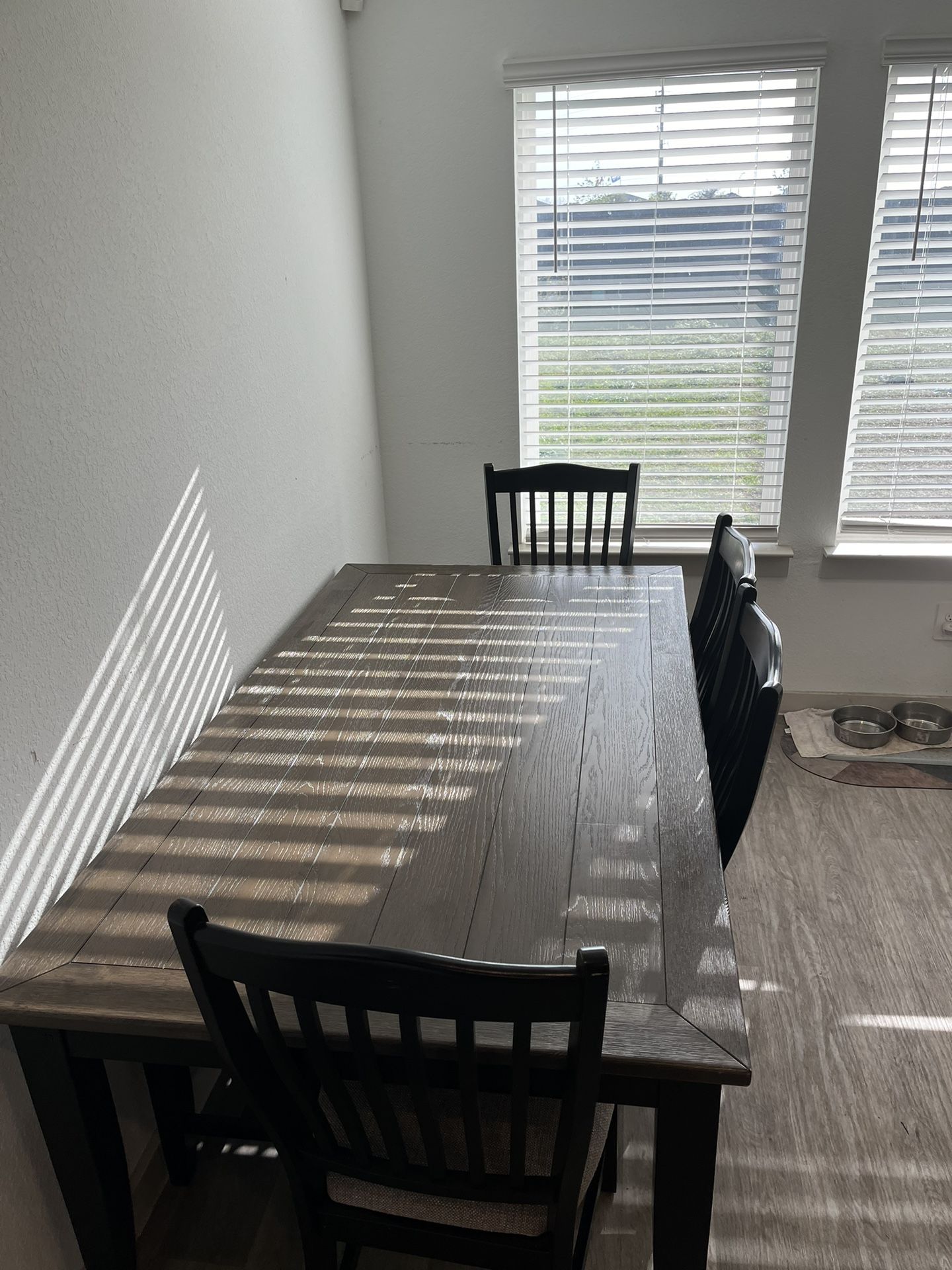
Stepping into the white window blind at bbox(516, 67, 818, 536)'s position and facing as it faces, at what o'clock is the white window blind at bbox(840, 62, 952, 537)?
the white window blind at bbox(840, 62, 952, 537) is roughly at 9 o'clock from the white window blind at bbox(516, 67, 818, 536).

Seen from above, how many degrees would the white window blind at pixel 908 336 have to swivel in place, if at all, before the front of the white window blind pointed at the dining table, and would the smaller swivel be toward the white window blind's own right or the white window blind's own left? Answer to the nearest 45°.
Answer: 0° — it already faces it

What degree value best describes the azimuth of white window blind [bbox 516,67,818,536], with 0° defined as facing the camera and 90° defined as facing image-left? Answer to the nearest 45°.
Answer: approximately 0°

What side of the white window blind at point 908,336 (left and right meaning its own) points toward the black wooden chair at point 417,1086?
front

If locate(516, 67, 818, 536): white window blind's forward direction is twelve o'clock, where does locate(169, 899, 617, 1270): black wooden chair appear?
The black wooden chair is roughly at 12 o'clock from the white window blind.

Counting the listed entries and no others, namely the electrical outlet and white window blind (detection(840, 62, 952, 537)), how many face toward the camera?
2
